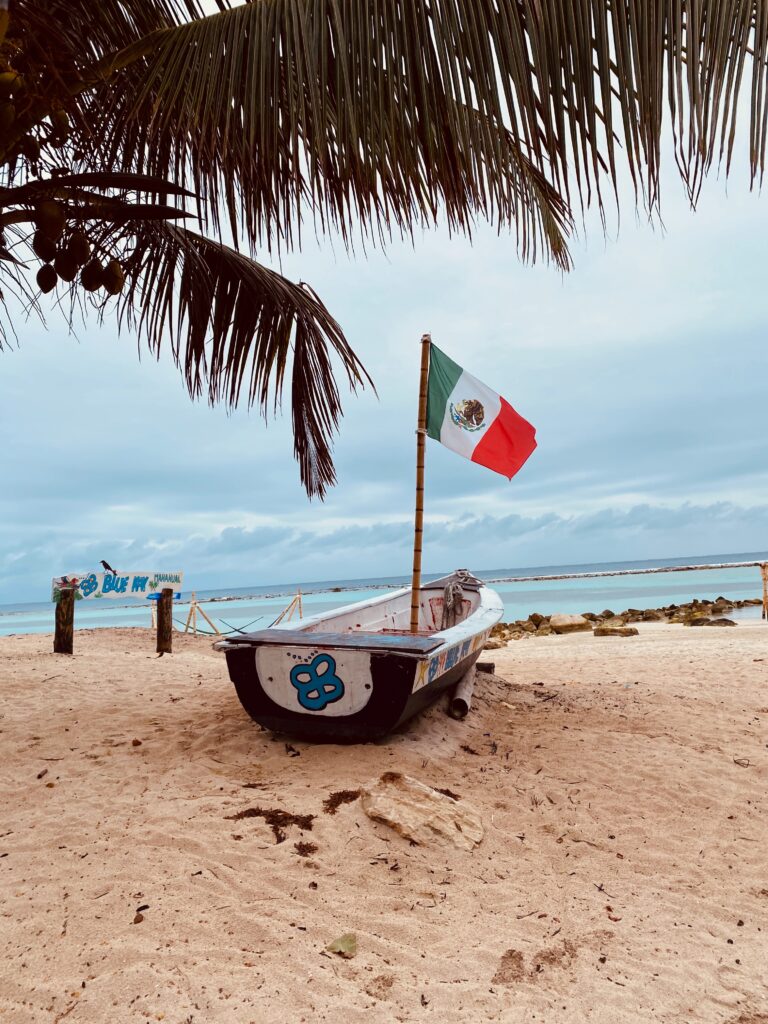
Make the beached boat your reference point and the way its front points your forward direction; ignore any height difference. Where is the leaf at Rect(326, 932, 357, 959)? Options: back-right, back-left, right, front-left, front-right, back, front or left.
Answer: back-right

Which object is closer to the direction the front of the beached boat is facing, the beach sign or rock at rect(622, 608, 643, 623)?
the rock

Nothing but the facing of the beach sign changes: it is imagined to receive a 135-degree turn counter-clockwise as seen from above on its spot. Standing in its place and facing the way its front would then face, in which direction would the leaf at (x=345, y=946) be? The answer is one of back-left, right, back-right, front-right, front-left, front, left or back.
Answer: back-right

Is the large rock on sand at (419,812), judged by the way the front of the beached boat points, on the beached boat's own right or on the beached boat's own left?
on the beached boat's own right

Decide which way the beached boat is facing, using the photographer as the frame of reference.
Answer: facing away from the viewer and to the right of the viewer

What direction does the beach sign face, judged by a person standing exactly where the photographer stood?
facing the viewer

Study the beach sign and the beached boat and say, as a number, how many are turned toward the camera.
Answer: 1
